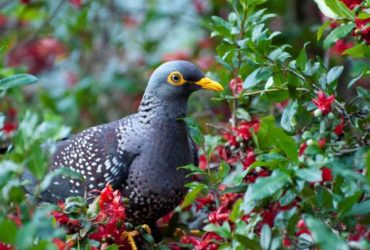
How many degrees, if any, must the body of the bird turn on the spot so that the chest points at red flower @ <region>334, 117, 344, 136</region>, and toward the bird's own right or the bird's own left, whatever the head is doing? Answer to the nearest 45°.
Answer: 0° — it already faces it

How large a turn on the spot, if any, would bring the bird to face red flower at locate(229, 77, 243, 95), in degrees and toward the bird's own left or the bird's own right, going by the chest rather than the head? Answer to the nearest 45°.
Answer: approximately 45° to the bird's own left

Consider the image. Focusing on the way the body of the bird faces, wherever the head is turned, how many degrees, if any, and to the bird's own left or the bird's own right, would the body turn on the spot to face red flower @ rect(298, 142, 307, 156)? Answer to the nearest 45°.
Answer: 0° — it already faces it

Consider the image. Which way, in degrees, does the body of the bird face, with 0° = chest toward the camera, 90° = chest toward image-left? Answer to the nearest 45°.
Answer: approximately 315°

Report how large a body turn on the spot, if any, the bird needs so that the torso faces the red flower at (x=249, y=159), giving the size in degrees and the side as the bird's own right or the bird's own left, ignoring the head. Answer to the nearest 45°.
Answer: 0° — it already faces it

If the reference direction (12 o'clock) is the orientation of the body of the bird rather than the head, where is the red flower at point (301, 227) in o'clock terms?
The red flower is roughly at 11 o'clock from the bird.
